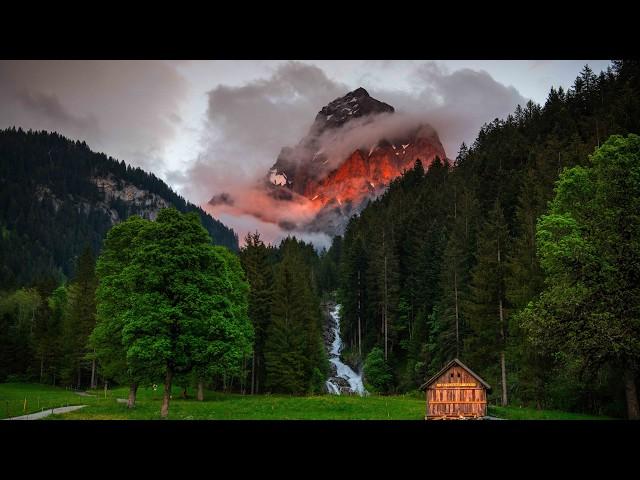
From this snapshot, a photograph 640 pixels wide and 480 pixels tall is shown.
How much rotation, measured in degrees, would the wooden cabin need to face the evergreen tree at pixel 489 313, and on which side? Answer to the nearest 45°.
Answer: approximately 180°

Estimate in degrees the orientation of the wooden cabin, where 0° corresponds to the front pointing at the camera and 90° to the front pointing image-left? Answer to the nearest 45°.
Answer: approximately 0°

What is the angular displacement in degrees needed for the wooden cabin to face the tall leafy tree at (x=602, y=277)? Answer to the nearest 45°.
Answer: approximately 45° to its left

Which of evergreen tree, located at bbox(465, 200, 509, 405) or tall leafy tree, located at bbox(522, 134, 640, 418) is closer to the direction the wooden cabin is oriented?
the tall leafy tree
